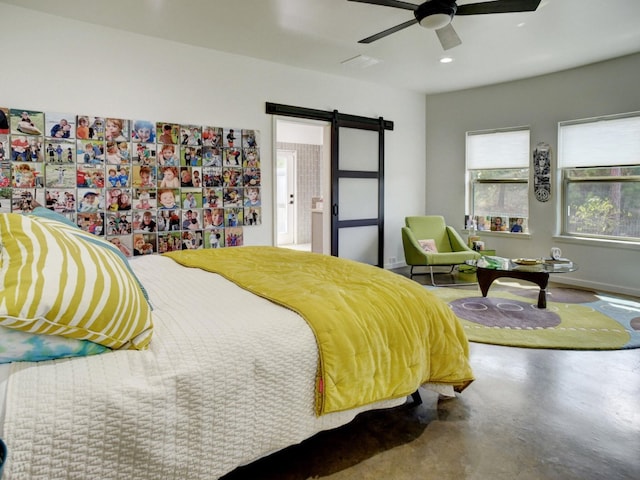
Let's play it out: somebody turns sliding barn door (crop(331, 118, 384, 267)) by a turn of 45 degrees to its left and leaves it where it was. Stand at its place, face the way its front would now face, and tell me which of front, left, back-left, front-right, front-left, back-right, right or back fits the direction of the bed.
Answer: right

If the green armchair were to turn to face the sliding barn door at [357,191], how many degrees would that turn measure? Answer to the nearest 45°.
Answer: approximately 135° to its right

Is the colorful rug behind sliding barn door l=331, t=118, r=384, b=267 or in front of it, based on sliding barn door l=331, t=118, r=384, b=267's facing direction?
in front

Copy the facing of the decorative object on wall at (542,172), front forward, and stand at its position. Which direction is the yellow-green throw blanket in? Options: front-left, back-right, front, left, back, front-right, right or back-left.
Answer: front

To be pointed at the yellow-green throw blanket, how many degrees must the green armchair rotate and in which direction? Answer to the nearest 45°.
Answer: approximately 45° to its right

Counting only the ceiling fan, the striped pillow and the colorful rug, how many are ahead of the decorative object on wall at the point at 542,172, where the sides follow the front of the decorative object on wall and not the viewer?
3

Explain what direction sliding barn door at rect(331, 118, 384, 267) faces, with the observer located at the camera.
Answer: facing the viewer and to the right of the viewer

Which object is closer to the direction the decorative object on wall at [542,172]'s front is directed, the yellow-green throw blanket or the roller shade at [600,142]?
the yellow-green throw blanket

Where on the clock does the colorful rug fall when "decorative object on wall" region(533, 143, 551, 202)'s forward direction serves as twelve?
The colorful rug is roughly at 12 o'clock from the decorative object on wall.

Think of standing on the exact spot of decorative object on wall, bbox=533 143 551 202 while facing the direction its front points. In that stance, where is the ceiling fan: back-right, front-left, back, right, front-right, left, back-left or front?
front

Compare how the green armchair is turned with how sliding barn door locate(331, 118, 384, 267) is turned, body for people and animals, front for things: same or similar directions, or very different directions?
same or similar directions

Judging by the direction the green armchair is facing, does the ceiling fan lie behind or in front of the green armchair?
in front

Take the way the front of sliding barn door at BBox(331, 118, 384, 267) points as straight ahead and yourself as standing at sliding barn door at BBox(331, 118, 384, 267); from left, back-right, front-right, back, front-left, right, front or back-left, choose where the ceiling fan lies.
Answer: front-right

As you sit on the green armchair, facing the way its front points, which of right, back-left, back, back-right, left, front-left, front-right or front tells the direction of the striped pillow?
front-right

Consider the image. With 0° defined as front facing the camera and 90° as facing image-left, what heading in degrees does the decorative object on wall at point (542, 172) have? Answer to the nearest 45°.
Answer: approximately 0°

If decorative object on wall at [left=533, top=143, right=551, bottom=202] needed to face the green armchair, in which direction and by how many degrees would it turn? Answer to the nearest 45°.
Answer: approximately 90° to its right
